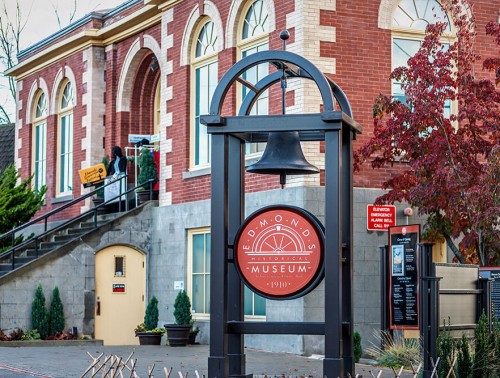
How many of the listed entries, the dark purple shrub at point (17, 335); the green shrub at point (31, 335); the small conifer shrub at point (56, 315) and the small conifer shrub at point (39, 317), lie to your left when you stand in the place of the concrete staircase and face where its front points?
4

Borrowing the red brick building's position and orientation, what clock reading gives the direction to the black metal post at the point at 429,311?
The black metal post is roughly at 10 o'clock from the red brick building.

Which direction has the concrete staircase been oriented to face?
to the viewer's left

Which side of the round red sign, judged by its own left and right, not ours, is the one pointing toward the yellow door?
back

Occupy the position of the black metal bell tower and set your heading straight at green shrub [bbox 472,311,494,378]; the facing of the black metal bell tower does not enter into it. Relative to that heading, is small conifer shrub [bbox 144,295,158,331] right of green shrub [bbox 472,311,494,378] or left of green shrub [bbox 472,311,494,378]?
left

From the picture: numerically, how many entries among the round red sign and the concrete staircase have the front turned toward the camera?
1

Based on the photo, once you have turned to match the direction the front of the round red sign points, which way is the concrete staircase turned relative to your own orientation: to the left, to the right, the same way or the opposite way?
to the right

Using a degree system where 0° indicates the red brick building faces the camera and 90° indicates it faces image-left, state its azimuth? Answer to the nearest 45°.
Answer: approximately 45°

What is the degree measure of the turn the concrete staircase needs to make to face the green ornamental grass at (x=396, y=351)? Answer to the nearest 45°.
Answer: approximately 135° to its left

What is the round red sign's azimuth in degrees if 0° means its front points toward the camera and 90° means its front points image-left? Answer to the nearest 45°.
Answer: approximately 0°

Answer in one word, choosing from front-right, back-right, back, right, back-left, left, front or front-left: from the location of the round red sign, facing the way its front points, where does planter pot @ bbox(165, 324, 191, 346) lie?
back

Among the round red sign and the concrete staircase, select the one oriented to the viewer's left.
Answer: the concrete staircase
